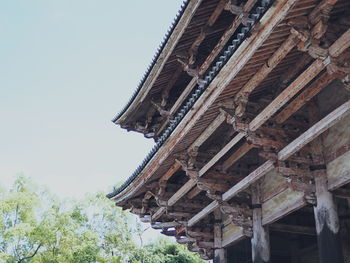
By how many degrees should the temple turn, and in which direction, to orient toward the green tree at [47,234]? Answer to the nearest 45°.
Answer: approximately 90° to its right

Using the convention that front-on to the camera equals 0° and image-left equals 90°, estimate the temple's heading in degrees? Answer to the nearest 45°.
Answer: approximately 45°
